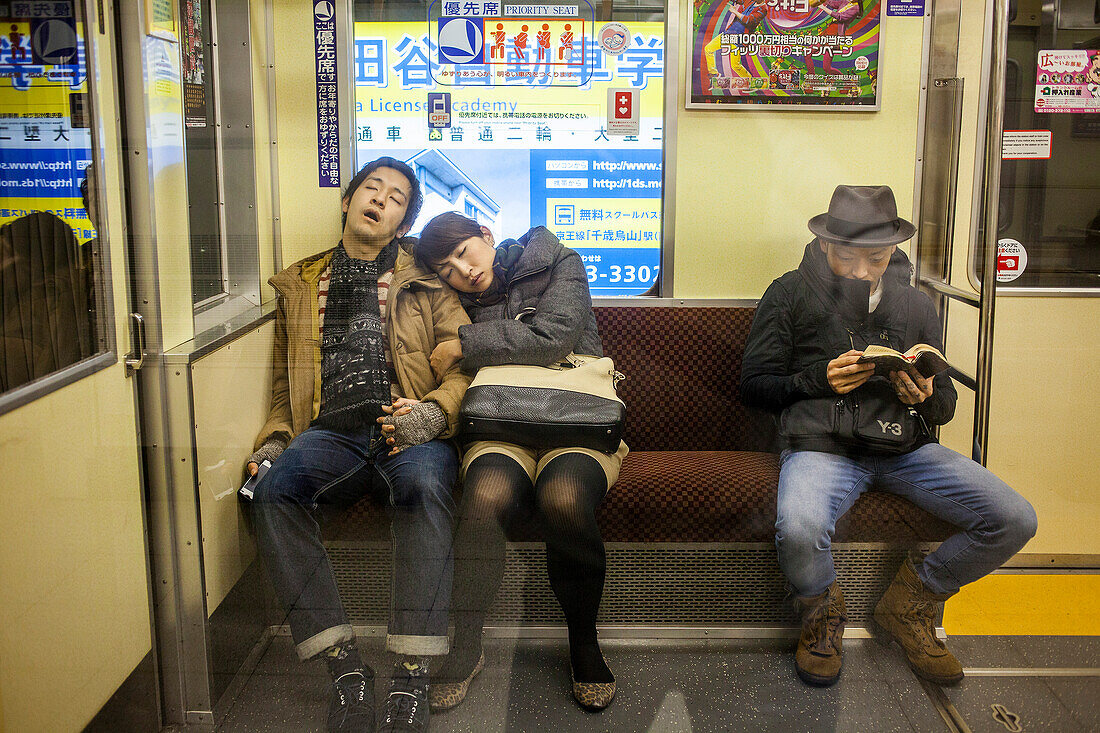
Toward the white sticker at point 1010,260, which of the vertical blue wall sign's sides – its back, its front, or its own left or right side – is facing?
left

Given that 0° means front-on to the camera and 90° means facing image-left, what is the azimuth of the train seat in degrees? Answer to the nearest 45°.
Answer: approximately 0°

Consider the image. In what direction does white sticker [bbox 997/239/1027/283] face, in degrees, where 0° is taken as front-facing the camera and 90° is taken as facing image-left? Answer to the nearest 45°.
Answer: approximately 0°

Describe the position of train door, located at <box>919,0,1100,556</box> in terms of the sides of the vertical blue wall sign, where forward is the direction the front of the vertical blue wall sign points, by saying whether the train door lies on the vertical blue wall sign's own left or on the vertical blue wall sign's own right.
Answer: on the vertical blue wall sign's own left

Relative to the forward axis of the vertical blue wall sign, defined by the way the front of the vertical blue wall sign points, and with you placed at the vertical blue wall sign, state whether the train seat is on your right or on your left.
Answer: on your left
